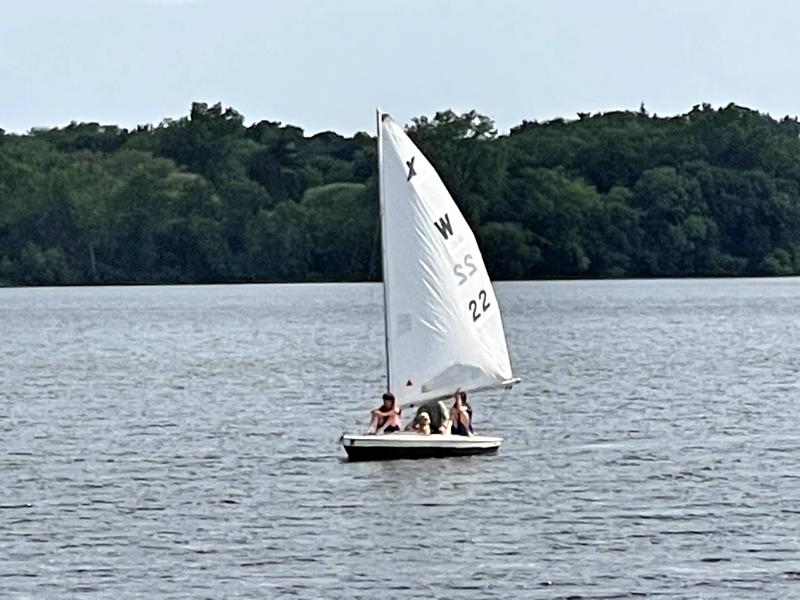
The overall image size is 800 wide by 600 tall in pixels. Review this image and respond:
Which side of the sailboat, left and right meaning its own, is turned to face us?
left
